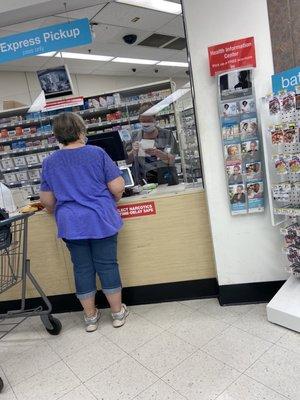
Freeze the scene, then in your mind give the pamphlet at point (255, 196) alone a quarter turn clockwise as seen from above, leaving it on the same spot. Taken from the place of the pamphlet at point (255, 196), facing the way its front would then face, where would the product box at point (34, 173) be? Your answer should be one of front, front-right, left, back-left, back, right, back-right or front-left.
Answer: front-right

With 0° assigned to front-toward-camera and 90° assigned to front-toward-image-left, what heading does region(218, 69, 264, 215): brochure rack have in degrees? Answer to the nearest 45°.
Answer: approximately 0°

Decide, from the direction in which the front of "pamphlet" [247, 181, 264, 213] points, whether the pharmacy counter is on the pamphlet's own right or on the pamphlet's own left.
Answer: on the pamphlet's own right

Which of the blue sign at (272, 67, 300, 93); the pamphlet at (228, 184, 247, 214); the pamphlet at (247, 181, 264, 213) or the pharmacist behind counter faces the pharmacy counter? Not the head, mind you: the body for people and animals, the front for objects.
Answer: the pharmacist behind counter

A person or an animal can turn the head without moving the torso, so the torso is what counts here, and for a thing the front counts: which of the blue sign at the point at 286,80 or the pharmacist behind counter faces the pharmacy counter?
the pharmacist behind counter

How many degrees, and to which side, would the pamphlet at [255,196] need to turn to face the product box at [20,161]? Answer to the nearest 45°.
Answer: approximately 135° to its right

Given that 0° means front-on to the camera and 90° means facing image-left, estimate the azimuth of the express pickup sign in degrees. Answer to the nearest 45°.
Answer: approximately 0°
